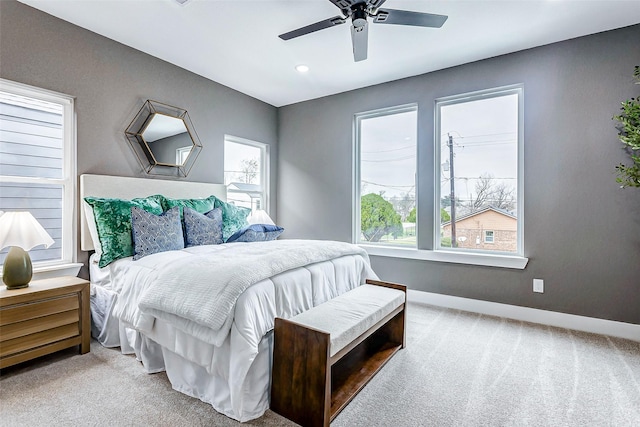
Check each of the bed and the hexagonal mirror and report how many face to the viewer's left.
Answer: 0

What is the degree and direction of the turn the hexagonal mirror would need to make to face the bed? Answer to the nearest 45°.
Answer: approximately 45° to its right

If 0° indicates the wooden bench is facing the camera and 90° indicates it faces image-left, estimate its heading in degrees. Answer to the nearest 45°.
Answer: approximately 315°

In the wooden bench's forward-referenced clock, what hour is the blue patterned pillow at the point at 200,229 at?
The blue patterned pillow is roughly at 6 o'clock from the wooden bench.

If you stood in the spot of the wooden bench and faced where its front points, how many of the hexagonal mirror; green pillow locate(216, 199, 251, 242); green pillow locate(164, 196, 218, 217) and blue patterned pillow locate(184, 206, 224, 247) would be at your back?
4

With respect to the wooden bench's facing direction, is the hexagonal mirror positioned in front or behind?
behind

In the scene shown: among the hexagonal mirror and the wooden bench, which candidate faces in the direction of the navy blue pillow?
the hexagonal mirror

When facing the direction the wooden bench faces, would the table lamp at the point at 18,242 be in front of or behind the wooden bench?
behind

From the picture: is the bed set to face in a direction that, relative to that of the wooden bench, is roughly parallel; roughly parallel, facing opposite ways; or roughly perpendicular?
roughly parallel

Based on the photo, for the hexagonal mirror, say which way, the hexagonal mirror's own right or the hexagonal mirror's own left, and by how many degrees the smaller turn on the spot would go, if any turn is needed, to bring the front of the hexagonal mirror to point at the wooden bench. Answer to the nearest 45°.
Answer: approximately 45° to the hexagonal mirror's own right

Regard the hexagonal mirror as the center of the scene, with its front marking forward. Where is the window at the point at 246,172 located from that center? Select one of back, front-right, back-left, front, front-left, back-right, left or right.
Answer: left

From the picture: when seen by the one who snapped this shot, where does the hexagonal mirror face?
facing the viewer and to the right of the viewer

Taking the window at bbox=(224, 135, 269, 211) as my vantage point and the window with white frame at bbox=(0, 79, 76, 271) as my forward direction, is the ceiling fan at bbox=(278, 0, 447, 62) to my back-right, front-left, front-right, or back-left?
front-left

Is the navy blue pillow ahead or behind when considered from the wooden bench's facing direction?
behind

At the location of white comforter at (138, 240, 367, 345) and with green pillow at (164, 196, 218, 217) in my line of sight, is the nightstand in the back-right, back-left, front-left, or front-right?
front-left

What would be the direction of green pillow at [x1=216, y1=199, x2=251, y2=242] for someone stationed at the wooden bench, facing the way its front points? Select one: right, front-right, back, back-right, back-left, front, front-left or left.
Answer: back

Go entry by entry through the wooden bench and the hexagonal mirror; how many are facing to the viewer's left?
0
